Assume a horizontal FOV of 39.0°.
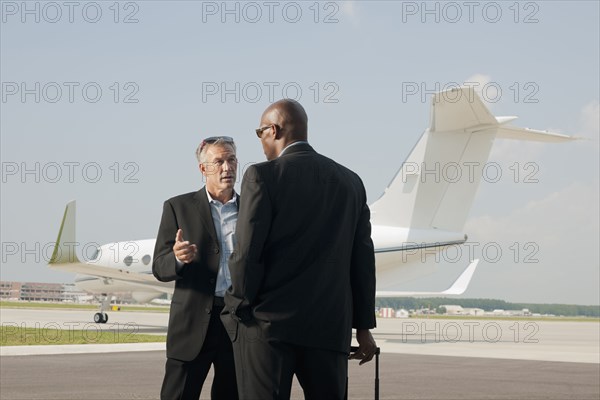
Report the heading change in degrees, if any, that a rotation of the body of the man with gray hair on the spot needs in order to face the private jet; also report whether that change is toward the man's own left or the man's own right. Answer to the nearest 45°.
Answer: approximately 135° to the man's own left

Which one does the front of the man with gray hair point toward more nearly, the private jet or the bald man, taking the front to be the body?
the bald man

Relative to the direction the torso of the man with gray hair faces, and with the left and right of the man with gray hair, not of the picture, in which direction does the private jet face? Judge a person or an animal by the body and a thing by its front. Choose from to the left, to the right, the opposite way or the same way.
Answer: the opposite way

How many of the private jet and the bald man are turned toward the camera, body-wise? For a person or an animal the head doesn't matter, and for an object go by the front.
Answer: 0

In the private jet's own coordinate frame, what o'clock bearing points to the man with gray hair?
The man with gray hair is roughly at 8 o'clock from the private jet.

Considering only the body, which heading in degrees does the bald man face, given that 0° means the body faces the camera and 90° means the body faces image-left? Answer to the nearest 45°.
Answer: approximately 135°

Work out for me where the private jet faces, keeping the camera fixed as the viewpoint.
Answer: facing away from the viewer and to the left of the viewer

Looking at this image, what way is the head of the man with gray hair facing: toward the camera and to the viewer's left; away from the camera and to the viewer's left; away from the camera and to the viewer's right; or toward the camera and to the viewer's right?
toward the camera and to the viewer's right

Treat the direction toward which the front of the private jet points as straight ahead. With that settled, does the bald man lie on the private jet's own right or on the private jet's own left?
on the private jet's own left

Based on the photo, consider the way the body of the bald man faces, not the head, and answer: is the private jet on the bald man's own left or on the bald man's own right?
on the bald man's own right

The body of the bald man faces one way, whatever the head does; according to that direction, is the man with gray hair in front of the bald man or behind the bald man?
in front
